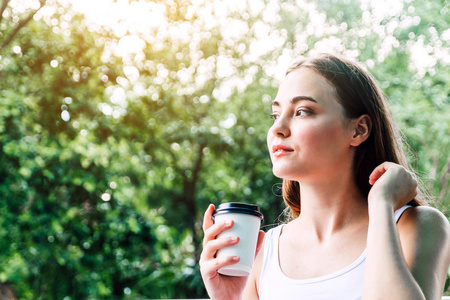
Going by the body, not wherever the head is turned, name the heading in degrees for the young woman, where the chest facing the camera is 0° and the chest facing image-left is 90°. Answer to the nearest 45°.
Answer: approximately 45°

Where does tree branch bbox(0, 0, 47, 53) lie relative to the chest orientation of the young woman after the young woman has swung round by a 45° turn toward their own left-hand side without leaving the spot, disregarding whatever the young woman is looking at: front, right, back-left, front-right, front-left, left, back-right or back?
back-right
